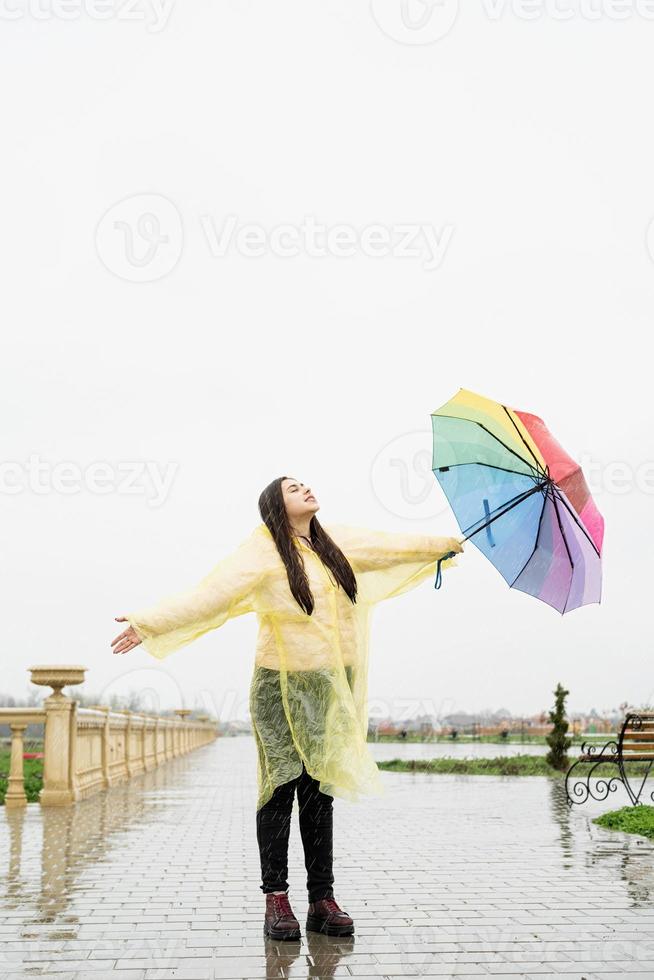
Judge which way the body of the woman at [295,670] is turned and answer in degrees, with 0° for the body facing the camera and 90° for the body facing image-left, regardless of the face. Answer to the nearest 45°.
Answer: approximately 315°

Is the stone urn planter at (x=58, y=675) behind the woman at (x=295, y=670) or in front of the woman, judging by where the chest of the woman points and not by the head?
behind

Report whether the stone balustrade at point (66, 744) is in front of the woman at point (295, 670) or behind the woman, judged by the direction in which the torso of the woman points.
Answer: behind

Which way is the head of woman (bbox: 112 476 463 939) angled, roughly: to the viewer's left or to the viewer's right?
to the viewer's right
